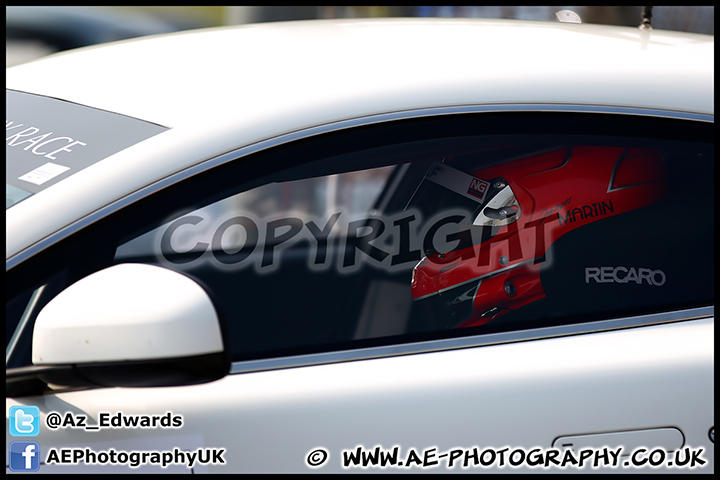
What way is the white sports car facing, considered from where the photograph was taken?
facing the viewer and to the left of the viewer
